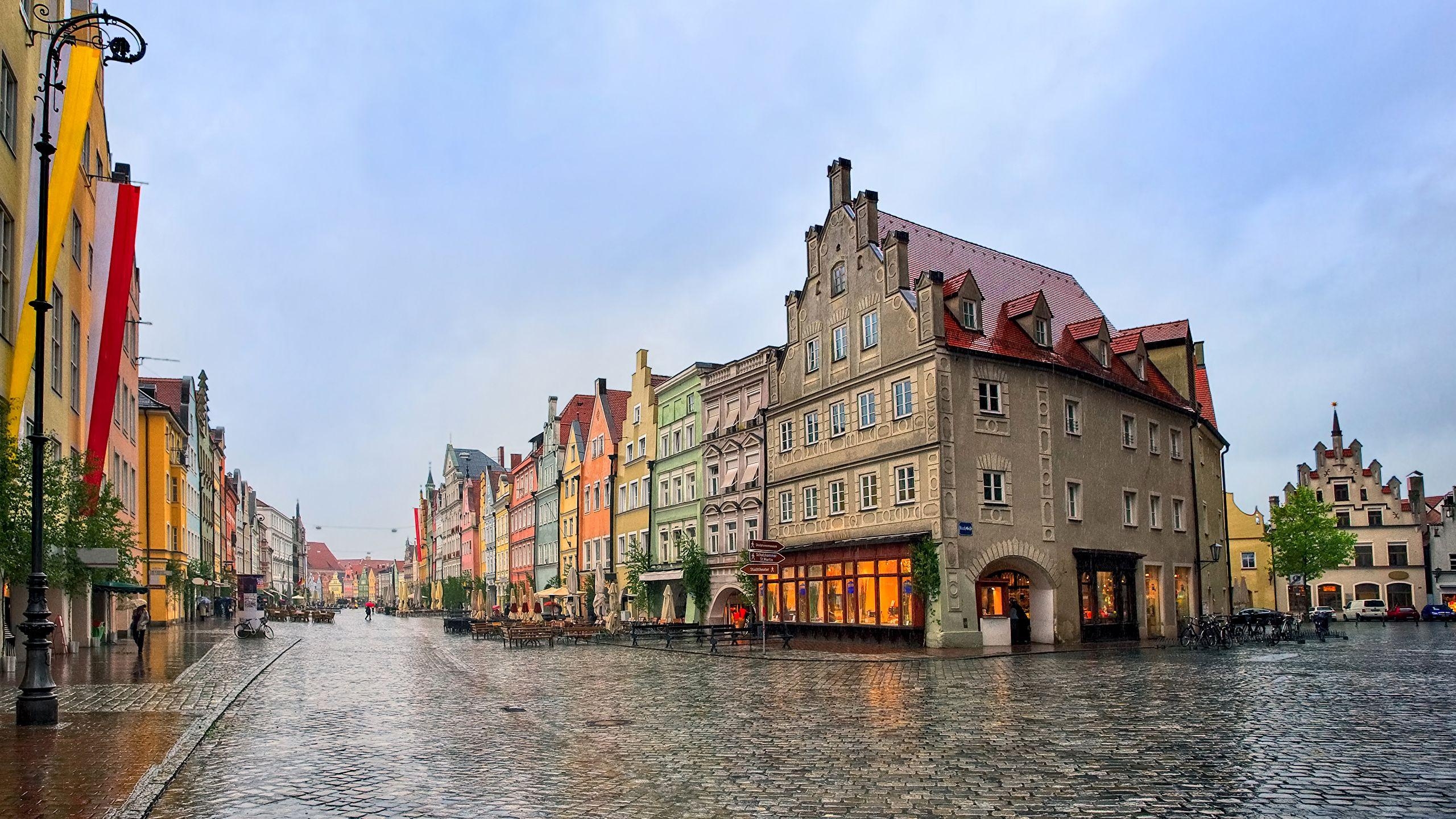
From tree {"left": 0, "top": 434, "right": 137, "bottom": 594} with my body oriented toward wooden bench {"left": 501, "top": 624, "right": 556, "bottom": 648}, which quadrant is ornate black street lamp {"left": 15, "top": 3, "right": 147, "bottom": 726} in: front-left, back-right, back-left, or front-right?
back-right

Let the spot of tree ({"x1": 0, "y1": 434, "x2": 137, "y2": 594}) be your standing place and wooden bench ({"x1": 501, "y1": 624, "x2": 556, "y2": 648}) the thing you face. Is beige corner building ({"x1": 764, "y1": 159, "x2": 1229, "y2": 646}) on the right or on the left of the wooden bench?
right
